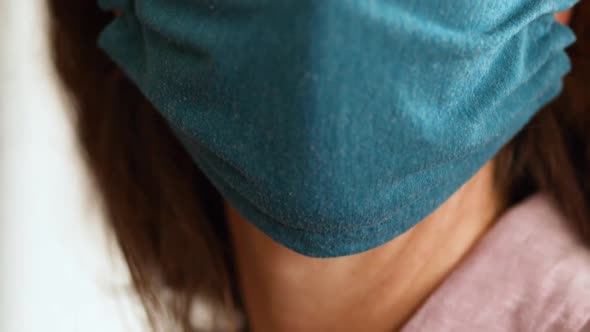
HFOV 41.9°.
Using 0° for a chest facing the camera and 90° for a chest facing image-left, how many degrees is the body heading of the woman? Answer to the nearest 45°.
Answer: approximately 0°
